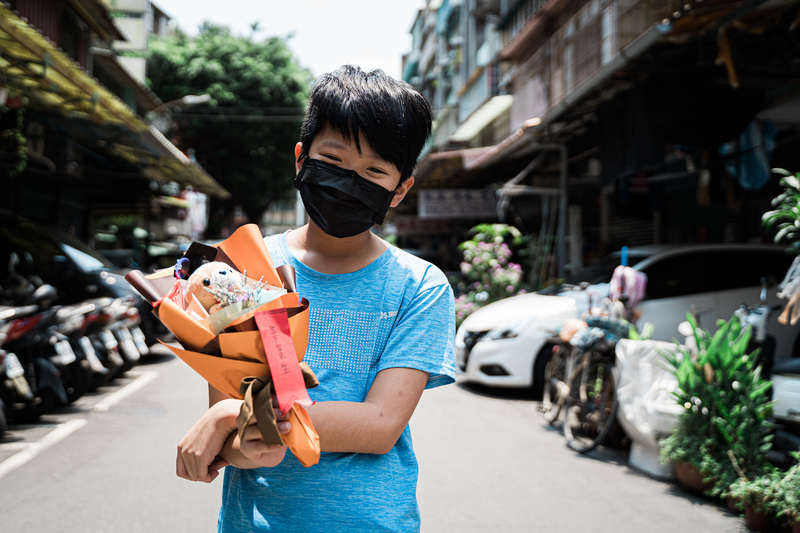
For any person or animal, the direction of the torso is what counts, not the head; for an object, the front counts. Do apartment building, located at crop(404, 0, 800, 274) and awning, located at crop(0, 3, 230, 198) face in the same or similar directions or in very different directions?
very different directions

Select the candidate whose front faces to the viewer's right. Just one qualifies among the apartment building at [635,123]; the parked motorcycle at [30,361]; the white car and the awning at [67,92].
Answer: the awning

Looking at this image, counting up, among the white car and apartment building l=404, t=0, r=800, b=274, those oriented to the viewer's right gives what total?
0

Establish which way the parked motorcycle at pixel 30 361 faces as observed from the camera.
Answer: facing away from the viewer and to the left of the viewer

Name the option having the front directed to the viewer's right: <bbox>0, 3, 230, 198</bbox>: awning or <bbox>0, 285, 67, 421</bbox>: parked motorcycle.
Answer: the awning

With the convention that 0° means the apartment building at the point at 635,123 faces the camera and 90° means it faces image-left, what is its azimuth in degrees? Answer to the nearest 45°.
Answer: approximately 45°

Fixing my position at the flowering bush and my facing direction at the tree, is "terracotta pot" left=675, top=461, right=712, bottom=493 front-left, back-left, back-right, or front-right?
back-left

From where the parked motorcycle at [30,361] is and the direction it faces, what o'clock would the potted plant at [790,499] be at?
The potted plant is roughly at 6 o'clock from the parked motorcycle.

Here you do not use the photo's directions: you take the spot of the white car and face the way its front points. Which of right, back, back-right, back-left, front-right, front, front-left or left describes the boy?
front-left

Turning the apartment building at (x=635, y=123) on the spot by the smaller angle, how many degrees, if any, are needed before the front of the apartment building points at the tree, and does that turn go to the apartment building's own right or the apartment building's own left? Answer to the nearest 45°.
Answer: approximately 90° to the apartment building's own right

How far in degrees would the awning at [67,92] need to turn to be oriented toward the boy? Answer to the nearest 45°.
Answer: approximately 90° to its right

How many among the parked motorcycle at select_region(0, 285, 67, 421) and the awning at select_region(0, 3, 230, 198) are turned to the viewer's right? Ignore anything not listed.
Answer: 1

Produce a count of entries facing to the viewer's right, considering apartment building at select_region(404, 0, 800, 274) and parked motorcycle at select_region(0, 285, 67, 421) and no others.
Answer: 0

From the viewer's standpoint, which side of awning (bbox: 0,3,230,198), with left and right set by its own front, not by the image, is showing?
right

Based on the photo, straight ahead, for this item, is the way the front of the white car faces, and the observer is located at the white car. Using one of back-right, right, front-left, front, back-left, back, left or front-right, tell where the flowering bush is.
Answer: right

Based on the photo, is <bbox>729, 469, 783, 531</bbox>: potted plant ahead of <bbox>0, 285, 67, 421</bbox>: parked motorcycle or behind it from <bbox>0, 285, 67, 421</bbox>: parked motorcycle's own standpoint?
behind

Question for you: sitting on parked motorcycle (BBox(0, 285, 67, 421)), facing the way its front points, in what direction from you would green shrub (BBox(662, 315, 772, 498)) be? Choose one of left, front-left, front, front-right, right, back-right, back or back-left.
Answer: back
